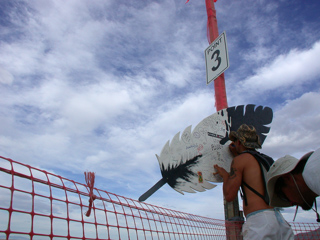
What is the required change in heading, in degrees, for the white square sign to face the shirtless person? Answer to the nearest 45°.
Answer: approximately 45° to its left

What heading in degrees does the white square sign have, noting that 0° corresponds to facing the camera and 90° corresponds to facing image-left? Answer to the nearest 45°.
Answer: approximately 45°

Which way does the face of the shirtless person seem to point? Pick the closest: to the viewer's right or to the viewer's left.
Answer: to the viewer's left
